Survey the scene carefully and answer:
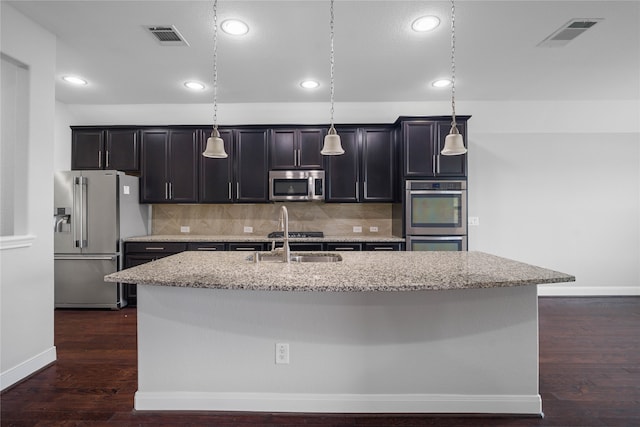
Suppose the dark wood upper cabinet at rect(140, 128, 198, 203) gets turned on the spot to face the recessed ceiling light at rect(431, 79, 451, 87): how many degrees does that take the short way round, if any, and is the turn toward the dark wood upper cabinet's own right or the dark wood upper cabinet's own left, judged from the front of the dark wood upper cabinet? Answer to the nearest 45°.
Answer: approximately 45° to the dark wood upper cabinet's own left

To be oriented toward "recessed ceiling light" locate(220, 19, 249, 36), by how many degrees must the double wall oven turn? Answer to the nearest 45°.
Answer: approximately 45° to its right

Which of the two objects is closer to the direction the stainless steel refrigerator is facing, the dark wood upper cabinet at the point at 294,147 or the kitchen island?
the kitchen island

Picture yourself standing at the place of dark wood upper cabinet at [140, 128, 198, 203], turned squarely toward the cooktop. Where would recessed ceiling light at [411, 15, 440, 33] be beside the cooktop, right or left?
right

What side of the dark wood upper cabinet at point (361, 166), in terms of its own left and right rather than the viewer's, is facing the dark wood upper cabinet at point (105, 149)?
right

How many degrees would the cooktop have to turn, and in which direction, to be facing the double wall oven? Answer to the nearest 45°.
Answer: approximately 90° to its left

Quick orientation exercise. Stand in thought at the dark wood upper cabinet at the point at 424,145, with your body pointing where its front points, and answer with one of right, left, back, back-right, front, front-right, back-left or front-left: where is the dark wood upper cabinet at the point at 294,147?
right

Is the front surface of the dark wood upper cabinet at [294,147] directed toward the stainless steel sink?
yes

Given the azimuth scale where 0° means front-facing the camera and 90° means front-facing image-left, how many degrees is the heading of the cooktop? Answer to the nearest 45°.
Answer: approximately 0°
